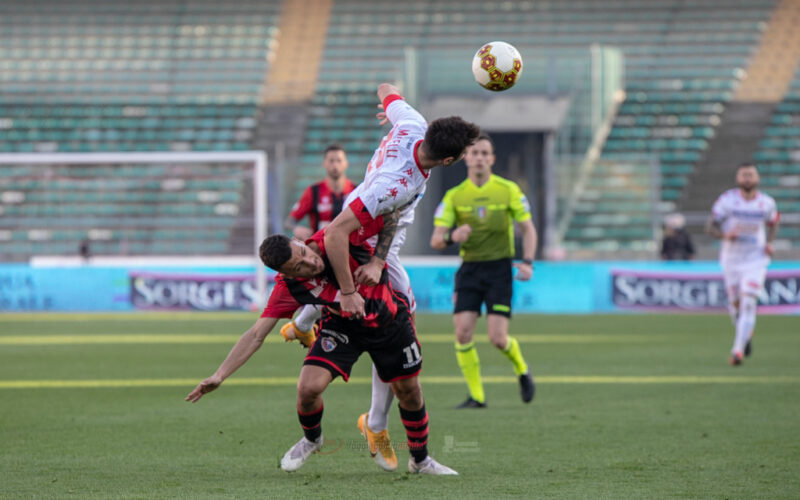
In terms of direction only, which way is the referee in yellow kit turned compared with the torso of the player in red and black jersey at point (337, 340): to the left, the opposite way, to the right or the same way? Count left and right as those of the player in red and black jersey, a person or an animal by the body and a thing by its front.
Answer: the same way

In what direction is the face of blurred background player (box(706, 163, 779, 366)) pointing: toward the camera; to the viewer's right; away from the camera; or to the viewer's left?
toward the camera

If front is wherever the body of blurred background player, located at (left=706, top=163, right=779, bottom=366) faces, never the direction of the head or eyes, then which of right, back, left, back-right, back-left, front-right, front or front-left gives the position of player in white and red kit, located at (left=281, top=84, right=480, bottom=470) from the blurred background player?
front

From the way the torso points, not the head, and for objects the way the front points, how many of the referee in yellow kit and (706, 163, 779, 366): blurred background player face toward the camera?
2

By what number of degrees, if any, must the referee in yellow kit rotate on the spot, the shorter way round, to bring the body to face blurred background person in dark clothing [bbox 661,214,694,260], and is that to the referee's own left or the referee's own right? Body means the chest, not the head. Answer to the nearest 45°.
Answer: approximately 180°

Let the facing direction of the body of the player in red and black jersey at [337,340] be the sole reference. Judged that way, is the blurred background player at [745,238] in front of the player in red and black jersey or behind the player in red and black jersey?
behind

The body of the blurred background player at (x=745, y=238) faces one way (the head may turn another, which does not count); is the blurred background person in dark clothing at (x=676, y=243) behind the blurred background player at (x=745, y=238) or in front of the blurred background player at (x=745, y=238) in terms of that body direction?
behind

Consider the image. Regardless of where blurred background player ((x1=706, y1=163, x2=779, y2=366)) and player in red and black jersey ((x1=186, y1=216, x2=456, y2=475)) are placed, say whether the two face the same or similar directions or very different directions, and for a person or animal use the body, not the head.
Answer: same or similar directions

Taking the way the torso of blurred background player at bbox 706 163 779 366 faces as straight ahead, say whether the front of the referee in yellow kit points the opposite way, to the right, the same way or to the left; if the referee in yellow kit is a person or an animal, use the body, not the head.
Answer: the same way

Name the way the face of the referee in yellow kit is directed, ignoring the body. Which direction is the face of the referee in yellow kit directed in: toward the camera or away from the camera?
toward the camera

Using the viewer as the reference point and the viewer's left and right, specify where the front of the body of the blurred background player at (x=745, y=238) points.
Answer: facing the viewer

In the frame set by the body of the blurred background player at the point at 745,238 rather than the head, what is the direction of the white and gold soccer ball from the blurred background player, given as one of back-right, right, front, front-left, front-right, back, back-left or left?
front

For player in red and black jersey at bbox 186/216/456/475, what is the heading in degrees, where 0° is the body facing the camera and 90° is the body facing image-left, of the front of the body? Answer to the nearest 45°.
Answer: approximately 0°

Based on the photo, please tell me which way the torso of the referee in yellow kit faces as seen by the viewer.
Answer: toward the camera

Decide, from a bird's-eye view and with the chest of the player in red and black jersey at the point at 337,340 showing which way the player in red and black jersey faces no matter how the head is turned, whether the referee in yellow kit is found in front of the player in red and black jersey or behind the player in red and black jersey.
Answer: behind
